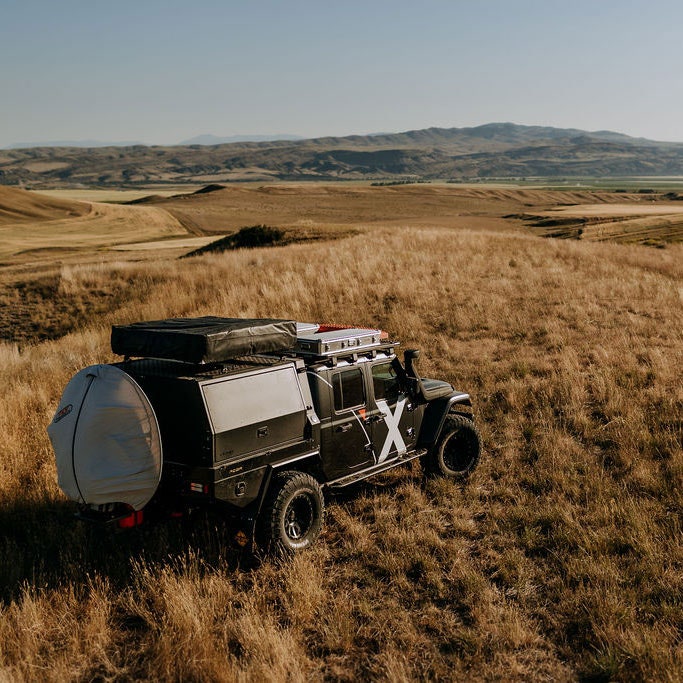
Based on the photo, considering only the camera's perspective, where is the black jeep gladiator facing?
facing away from the viewer and to the right of the viewer
